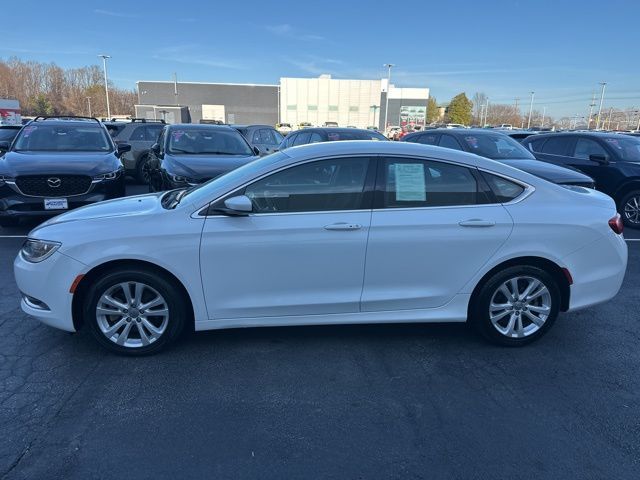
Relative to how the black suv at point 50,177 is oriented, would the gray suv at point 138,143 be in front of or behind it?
behind

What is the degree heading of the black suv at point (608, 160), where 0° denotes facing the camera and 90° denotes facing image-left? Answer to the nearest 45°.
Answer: approximately 315°

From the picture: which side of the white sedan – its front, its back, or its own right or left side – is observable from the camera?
left

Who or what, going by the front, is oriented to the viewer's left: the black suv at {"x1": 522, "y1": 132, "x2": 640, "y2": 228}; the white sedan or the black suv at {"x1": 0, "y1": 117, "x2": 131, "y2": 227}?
the white sedan

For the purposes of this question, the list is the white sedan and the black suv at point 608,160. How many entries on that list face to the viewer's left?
1

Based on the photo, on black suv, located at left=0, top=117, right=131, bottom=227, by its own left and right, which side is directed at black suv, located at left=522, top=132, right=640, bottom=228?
left

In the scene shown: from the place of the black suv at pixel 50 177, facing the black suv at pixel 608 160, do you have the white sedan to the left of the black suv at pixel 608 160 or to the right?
right
